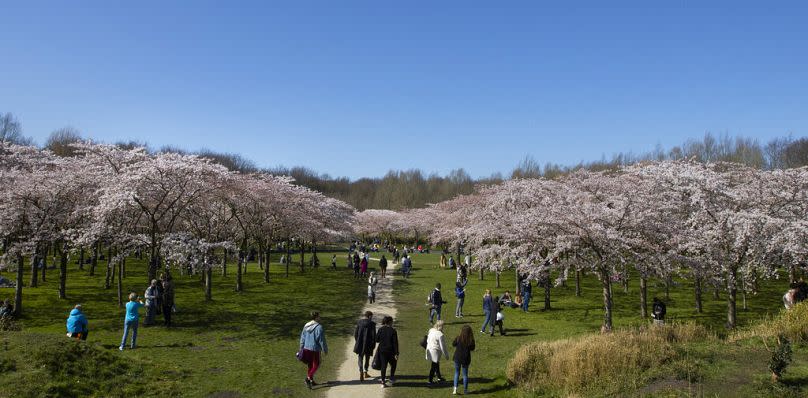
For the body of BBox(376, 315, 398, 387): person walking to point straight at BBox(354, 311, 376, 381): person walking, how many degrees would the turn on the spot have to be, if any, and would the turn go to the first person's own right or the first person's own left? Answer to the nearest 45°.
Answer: approximately 45° to the first person's own left

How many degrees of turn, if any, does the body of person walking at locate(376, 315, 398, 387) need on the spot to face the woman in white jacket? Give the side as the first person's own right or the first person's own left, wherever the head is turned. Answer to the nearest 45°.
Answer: approximately 90° to the first person's own right

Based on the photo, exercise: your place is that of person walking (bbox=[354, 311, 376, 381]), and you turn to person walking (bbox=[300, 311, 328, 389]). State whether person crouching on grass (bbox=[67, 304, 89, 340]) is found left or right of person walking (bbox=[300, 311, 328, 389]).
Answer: right

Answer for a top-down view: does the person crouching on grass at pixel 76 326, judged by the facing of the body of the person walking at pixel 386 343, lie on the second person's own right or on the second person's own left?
on the second person's own left

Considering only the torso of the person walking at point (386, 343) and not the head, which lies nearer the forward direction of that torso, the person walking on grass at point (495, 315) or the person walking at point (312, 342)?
the person walking on grass

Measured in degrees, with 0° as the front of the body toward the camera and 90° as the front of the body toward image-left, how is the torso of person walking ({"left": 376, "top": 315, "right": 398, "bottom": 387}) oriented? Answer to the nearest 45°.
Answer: approximately 180°

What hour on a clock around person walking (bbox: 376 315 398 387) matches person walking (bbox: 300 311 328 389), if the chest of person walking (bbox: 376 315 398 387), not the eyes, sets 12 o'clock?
person walking (bbox: 300 311 328 389) is roughly at 9 o'clock from person walking (bbox: 376 315 398 387).
